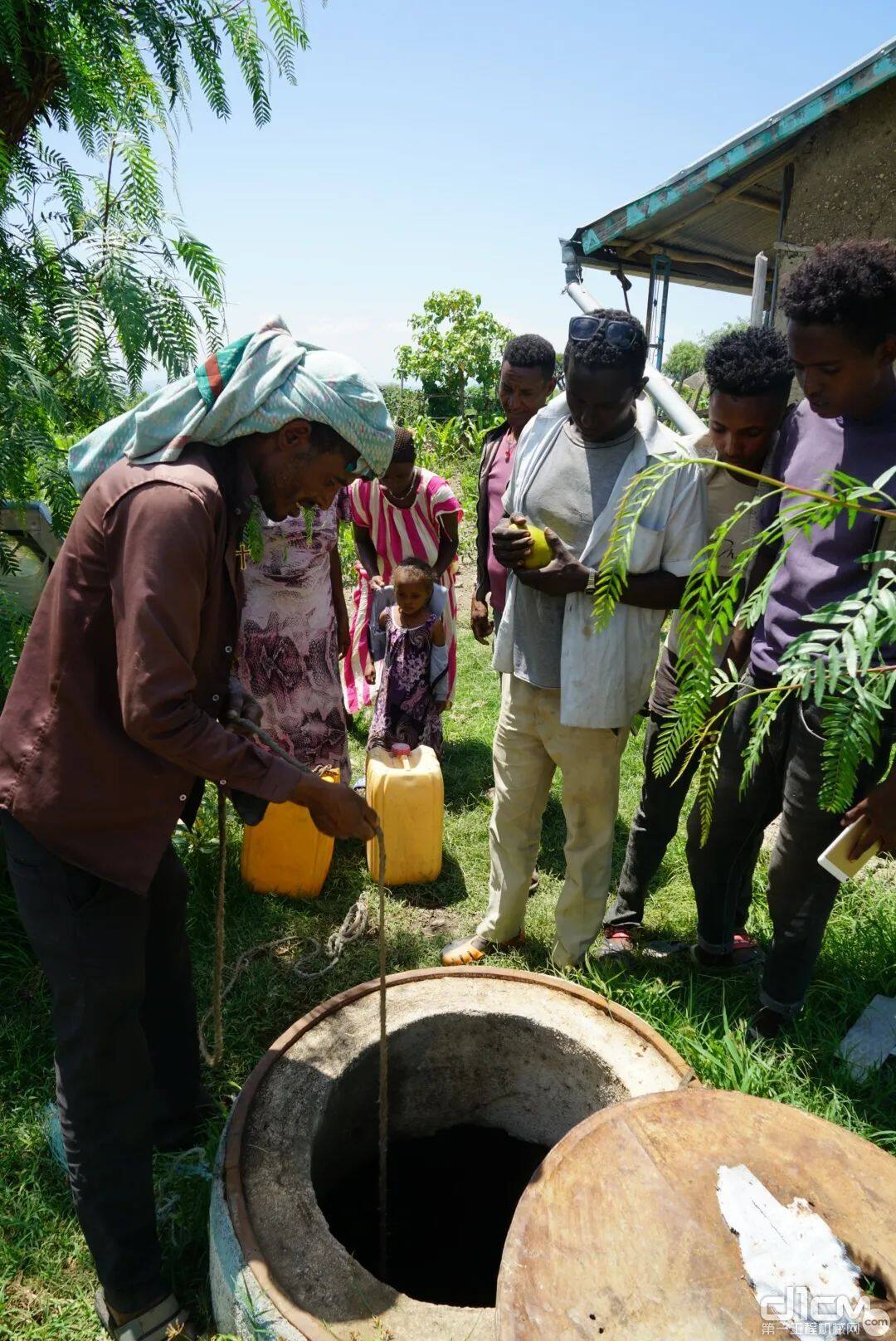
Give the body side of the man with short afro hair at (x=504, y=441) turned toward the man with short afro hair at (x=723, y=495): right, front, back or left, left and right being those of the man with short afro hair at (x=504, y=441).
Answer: left

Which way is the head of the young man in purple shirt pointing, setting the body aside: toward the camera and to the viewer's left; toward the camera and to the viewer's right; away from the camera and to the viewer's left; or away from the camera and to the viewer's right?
toward the camera and to the viewer's left

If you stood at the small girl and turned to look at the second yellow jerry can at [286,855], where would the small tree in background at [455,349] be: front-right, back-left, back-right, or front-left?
back-right

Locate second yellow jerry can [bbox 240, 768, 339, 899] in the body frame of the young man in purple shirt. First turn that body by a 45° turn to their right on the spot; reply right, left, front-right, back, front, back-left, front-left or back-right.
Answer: front

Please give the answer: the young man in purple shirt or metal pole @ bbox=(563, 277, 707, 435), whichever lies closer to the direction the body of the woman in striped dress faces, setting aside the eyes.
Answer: the young man in purple shirt

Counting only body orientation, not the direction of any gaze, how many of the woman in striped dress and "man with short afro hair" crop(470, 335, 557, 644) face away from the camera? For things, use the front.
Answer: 0

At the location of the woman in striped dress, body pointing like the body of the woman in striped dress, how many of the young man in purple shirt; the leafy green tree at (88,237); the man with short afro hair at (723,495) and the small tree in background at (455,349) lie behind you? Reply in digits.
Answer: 1

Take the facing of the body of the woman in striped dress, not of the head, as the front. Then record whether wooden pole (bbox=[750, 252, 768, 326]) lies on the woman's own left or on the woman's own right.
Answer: on the woman's own left

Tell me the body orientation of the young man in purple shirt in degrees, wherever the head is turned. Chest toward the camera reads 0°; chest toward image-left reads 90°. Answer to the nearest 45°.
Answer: approximately 45°

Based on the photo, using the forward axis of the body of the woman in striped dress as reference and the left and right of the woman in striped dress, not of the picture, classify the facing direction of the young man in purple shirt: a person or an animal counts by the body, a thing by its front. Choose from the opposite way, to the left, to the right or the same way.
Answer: to the right

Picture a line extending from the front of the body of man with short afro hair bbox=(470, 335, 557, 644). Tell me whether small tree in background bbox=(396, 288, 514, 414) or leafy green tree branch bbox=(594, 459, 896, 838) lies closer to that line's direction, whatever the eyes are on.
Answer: the leafy green tree branch

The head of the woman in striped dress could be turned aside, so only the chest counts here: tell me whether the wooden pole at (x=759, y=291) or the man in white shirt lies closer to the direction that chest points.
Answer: the man in white shirt

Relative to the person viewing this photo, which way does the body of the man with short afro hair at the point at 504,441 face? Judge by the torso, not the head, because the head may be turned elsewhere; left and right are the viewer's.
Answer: facing the viewer and to the left of the viewer

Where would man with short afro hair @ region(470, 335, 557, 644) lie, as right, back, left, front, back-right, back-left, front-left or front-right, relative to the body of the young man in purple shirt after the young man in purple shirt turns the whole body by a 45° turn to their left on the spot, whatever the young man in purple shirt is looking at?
back-right

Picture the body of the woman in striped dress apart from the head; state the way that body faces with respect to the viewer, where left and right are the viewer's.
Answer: facing the viewer

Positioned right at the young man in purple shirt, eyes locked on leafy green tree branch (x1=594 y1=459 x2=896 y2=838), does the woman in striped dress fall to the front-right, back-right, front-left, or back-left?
back-right
